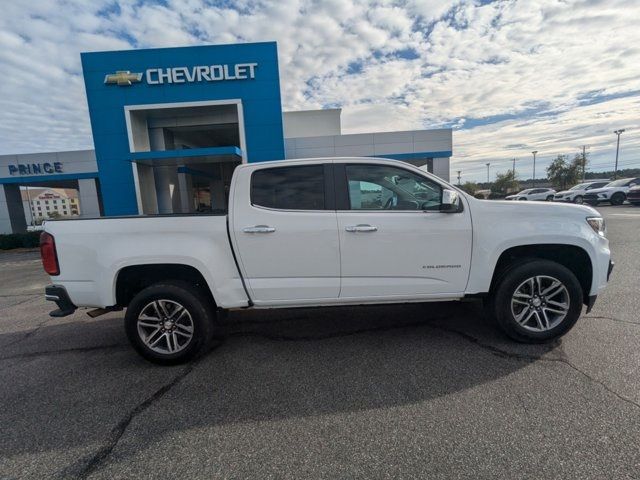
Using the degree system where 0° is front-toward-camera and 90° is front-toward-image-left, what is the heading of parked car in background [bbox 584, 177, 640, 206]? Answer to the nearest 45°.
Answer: approximately 45°

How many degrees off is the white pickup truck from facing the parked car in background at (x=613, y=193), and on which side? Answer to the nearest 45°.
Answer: approximately 45° to its left

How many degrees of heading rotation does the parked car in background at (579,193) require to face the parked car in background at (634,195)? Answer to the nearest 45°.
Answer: approximately 90° to its left

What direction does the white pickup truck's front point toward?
to the viewer's right

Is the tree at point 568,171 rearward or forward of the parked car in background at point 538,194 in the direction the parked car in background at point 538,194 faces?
rearward

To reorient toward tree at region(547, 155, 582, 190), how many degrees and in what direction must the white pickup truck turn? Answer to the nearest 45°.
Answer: approximately 45° to its left

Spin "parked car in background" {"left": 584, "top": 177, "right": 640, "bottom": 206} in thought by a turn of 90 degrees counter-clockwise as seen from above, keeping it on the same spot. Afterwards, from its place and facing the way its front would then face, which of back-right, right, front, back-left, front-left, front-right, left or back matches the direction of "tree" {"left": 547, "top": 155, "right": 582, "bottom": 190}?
back-left

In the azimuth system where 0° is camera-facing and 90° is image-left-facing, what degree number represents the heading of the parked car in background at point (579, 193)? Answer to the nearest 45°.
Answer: approximately 45°

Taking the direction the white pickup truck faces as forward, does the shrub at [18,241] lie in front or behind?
behind

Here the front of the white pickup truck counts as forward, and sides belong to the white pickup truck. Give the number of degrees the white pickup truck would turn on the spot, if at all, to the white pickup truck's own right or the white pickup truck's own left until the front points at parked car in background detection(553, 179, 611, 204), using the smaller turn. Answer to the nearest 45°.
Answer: approximately 45° to the white pickup truck's own left

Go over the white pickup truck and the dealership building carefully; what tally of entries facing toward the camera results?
1
